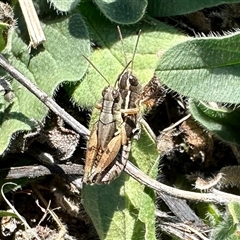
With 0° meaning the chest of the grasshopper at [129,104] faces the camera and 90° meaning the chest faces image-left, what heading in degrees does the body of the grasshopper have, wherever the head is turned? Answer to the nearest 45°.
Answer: approximately 180°

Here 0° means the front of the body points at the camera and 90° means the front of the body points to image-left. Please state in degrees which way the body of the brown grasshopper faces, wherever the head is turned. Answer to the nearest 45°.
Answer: approximately 180°

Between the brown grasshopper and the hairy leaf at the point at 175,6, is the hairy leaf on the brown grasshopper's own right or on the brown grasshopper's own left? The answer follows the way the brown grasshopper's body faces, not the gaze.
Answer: on the brown grasshopper's own right

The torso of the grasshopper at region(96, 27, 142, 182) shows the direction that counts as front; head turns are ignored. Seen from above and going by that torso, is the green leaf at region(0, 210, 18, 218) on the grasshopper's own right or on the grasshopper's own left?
on the grasshopper's own left
